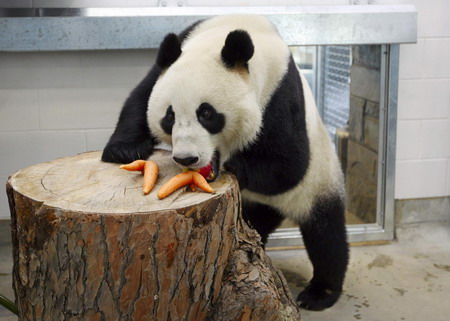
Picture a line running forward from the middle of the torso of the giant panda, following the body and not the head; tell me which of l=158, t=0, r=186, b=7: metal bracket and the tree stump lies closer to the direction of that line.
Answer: the tree stump

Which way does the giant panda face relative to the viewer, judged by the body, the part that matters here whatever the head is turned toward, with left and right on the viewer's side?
facing the viewer and to the left of the viewer

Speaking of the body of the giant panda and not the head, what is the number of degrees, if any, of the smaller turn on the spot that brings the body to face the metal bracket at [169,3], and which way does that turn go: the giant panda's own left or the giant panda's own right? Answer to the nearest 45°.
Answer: approximately 135° to the giant panda's own right

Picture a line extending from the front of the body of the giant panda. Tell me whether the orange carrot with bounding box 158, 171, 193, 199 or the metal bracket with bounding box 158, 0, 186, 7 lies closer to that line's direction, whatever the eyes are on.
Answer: the orange carrot

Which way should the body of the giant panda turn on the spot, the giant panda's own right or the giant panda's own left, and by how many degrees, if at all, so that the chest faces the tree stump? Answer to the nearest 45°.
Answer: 0° — it already faces it

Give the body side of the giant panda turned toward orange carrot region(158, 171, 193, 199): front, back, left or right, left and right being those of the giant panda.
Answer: front
